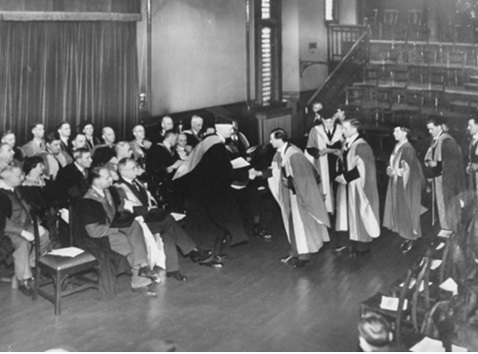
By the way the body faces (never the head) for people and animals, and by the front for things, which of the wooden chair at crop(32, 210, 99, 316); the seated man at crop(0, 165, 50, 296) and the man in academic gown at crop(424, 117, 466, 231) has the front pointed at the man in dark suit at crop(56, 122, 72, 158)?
the man in academic gown

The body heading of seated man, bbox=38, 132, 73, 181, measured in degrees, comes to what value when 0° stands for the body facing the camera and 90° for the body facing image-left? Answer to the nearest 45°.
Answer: approximately 315°

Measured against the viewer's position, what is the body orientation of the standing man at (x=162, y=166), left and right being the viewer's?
facing to the right of the viewer

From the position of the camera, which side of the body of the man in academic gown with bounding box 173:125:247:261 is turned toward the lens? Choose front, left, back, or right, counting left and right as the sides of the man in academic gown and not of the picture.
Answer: right

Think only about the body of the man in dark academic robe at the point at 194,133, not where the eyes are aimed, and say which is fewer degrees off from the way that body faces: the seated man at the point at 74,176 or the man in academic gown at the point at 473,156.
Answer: the man in academic gown

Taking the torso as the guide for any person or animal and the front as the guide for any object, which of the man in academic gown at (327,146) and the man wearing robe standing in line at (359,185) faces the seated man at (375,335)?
the man in academic gown

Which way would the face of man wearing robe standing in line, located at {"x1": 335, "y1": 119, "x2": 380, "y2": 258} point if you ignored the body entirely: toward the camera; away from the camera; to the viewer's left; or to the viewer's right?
to the viewer's left

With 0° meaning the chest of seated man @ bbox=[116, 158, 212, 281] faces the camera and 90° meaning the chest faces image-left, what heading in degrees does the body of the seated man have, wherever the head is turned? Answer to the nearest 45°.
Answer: approximately 315°

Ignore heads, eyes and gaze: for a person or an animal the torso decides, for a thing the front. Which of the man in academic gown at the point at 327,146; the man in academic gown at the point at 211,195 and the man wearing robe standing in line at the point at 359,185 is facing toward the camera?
the man in academic gown at the point at 327,146

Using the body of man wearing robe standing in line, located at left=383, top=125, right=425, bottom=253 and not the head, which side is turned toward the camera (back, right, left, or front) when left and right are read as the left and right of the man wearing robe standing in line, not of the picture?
left

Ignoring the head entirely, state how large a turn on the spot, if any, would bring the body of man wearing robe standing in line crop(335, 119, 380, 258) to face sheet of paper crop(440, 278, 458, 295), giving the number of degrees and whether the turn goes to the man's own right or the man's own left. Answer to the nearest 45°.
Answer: approximately 90° to the man's own left
